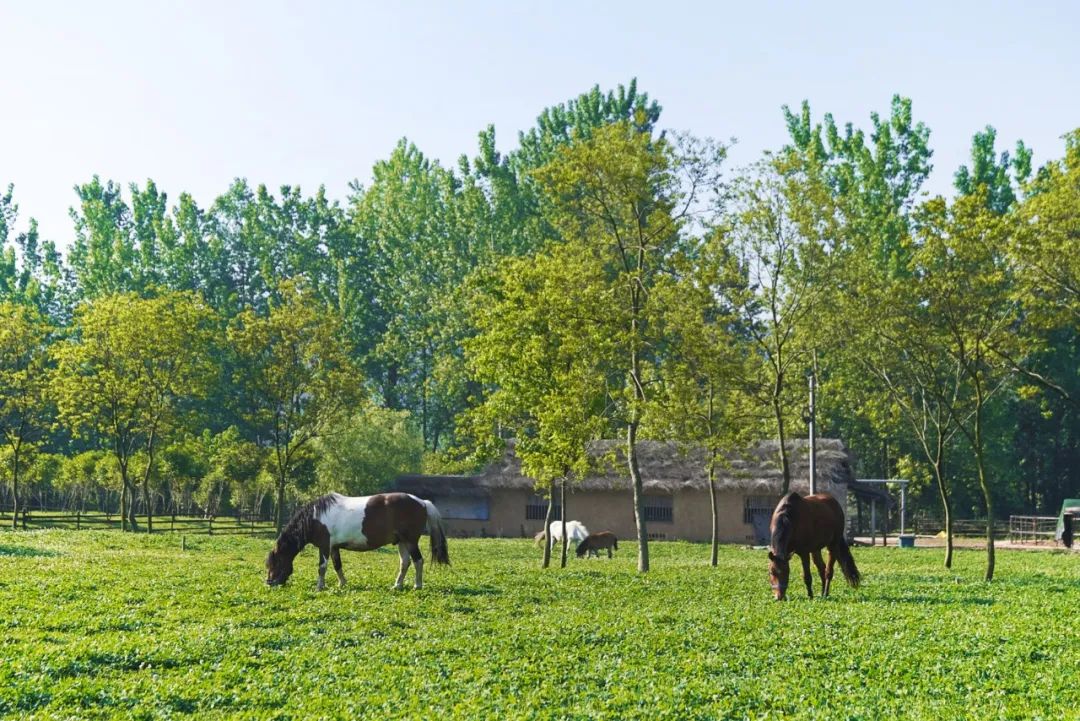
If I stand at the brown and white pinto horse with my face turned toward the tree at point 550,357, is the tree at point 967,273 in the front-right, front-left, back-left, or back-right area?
front-right

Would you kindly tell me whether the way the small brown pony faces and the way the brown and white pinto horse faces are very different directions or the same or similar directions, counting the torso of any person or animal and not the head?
same or similar directions

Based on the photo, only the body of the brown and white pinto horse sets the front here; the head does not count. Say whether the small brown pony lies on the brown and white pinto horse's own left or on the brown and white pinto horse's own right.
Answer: on the brown and white pinto horse's own right

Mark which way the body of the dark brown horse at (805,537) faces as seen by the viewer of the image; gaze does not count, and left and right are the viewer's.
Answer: facing the viewer and to the left of the viewer

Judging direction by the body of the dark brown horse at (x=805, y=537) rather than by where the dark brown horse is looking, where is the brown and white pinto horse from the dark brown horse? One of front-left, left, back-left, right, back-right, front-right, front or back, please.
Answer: front-right

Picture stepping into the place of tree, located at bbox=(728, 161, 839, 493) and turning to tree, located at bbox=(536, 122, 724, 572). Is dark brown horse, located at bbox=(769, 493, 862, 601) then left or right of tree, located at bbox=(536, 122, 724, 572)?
left

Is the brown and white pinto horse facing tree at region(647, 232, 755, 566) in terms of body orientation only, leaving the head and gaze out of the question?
no

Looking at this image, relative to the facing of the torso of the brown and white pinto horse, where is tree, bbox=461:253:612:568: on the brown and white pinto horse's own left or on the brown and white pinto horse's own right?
on the brown and white pinto horse's own right

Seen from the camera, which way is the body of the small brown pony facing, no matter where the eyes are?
to the viewer's left

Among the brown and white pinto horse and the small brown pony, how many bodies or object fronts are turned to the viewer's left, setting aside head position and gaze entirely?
2

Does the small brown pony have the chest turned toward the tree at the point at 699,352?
no

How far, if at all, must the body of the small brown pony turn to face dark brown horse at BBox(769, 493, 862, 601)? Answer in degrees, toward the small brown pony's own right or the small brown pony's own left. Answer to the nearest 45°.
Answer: approximately 90° to the small brown pony's own left

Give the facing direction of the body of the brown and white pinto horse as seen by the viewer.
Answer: to the viewer's left

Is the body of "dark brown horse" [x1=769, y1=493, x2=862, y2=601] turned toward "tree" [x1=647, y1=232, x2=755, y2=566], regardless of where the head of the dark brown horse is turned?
no
